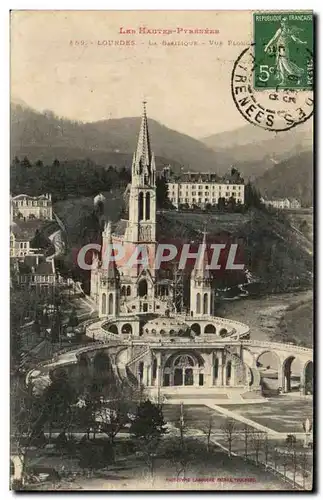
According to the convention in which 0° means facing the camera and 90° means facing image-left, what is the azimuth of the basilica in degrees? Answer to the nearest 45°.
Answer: approximately 0°
